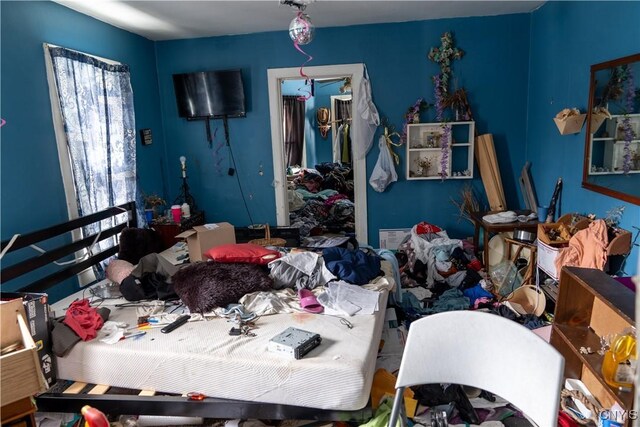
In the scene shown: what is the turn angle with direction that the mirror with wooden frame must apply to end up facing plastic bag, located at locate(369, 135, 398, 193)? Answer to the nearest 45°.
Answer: approximately 45° to its right

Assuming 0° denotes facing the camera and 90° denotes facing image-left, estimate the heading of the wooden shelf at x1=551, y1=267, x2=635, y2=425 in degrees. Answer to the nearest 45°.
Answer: approximately 45°

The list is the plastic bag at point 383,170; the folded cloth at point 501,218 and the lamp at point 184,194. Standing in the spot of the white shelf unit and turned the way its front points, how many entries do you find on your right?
2

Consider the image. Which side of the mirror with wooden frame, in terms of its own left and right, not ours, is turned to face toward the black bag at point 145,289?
front

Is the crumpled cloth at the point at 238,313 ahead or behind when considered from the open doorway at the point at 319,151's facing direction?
ahead

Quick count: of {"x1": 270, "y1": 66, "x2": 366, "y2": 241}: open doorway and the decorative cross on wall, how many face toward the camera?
2

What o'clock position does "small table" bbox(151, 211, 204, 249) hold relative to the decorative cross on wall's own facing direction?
The small table is roughly at 2 o'clock from the decorative cross on wall.

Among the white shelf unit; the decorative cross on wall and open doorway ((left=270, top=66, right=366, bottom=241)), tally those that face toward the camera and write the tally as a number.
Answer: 3

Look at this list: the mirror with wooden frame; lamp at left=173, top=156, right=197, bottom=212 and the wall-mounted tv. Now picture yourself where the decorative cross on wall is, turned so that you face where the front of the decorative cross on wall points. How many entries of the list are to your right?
2

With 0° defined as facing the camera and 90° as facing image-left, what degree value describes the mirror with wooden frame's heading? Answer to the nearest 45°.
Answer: approximately 45°

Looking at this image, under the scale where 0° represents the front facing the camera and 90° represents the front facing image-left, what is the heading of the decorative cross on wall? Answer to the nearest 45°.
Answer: approximately 0°
